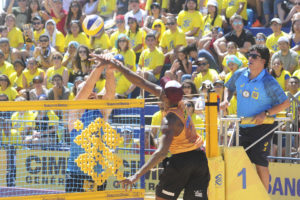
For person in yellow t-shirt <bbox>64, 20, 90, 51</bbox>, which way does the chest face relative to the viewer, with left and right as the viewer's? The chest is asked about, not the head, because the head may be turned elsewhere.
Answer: facing the viewer

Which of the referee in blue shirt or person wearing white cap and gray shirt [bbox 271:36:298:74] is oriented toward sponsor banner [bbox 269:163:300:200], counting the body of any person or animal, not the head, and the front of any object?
the person wearing white cap and gray shirt

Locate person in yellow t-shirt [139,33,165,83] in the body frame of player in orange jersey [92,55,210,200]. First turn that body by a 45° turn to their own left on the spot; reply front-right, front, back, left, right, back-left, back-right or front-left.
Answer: right

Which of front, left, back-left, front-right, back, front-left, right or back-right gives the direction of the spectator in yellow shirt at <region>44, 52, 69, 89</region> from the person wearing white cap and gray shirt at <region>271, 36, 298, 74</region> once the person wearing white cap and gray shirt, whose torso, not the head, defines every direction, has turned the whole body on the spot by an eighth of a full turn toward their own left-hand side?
back-right

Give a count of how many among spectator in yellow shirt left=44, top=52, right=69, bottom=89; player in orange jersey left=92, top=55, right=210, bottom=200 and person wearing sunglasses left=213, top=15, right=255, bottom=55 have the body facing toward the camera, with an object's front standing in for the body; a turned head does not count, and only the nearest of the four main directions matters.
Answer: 2

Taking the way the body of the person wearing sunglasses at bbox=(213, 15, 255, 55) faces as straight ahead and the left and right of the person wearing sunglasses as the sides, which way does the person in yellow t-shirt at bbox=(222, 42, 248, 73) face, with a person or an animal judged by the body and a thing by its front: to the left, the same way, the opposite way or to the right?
the same way

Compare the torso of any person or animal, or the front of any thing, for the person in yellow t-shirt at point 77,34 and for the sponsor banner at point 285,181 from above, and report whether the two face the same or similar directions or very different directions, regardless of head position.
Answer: same or similar directions

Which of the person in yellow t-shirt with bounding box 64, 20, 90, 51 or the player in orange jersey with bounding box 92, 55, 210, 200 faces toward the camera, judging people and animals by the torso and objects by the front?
the person in yellow t-shirt

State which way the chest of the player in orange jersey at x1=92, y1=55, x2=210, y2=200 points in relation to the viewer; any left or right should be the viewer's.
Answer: facing away from the viewer and to the left of the viewer

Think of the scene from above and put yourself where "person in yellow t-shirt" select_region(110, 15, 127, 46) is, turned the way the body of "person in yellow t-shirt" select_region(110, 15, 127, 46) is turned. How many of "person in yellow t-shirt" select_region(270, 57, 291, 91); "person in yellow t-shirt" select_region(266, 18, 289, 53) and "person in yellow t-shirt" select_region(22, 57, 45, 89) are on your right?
1

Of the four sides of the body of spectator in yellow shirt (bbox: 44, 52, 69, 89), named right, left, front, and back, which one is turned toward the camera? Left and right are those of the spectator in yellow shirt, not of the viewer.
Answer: front

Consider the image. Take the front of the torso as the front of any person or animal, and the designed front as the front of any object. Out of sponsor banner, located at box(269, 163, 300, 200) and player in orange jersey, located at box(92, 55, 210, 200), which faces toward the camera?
the sponsor banner

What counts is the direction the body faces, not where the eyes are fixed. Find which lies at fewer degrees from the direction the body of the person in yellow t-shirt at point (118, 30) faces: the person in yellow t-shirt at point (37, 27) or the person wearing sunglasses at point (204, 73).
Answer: the person wearing sunglasses

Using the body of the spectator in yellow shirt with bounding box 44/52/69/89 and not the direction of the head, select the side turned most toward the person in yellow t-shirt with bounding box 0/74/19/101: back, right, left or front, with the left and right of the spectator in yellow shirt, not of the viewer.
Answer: right

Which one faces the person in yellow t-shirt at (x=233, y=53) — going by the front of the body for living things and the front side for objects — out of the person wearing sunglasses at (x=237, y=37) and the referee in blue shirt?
the person wearing sunglasses

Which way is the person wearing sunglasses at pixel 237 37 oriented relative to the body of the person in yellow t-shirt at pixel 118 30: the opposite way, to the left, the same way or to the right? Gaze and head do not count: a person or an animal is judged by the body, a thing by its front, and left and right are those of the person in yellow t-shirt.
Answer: the same way

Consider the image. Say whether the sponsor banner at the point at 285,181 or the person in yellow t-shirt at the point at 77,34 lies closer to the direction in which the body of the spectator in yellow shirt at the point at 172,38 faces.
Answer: the sponsor banner

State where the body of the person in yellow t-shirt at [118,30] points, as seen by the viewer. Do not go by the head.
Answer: toward the camera

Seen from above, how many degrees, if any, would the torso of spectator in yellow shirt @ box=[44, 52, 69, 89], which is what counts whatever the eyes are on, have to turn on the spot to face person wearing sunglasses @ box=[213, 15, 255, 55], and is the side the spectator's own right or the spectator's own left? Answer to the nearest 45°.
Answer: approximately 45° to the spectator's own left

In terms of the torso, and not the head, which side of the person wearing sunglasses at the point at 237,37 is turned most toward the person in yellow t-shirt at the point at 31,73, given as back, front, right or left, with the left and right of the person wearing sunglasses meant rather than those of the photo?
right
